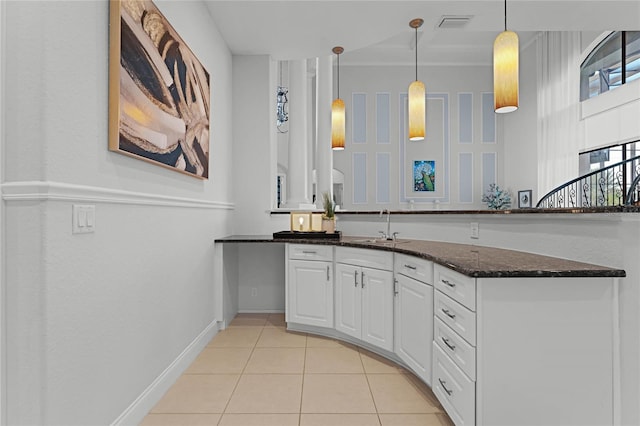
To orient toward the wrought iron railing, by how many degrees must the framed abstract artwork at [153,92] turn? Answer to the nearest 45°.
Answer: approximately 45° to its left

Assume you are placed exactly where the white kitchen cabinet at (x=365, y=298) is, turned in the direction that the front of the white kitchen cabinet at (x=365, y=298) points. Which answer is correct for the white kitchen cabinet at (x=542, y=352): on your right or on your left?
on your left

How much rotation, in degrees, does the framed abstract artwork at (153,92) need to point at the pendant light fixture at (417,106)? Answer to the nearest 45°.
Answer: approximately 45° to its left

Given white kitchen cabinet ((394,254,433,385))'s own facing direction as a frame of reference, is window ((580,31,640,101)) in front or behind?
behind

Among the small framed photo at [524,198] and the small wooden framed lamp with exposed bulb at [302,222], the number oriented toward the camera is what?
2

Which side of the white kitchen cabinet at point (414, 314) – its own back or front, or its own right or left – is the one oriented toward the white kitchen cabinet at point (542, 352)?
left

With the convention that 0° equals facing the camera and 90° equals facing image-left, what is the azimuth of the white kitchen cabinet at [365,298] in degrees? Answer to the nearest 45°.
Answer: approximately 45°

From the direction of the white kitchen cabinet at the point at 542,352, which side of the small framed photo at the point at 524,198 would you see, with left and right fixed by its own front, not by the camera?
front

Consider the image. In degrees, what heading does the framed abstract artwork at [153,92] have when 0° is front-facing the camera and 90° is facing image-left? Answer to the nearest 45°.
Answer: approximately 315°

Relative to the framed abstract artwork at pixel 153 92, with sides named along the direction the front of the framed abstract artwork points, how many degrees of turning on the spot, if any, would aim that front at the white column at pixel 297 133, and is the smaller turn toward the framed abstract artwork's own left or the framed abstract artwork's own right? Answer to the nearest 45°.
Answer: approximately 90° to the framed abstract artwork's own left

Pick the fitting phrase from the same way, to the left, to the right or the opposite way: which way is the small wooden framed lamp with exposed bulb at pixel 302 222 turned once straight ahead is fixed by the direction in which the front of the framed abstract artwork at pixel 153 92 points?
to the right

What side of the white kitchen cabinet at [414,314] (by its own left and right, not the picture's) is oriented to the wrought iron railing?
back

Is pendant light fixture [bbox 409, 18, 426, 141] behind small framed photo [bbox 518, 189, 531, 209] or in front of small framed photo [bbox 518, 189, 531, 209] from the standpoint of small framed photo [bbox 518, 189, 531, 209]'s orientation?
in front
